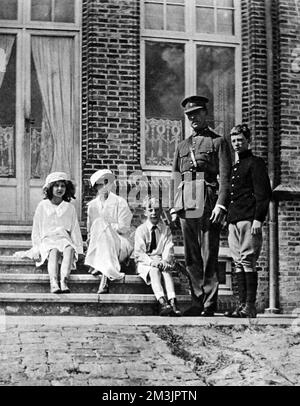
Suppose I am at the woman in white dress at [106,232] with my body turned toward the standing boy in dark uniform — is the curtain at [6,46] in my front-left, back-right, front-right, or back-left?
back-left

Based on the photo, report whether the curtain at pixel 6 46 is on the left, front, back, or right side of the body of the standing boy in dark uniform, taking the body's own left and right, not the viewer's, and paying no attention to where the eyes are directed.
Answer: right

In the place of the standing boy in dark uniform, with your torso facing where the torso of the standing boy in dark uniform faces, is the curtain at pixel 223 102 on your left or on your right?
on your right

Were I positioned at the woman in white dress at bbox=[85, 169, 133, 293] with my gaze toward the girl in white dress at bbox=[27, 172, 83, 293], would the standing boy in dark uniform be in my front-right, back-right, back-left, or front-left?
back-left

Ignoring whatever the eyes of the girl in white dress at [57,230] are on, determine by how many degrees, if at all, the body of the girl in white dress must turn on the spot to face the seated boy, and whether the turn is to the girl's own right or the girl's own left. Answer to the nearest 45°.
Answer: approximately 90° to the girl's own left

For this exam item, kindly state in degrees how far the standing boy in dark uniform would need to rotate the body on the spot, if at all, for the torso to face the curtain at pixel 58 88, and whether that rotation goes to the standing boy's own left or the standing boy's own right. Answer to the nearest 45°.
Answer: approximately 90° to the standing boy's own right

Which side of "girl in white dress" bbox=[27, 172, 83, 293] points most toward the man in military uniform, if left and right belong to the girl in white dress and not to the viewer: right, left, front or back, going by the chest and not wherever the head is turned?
left
